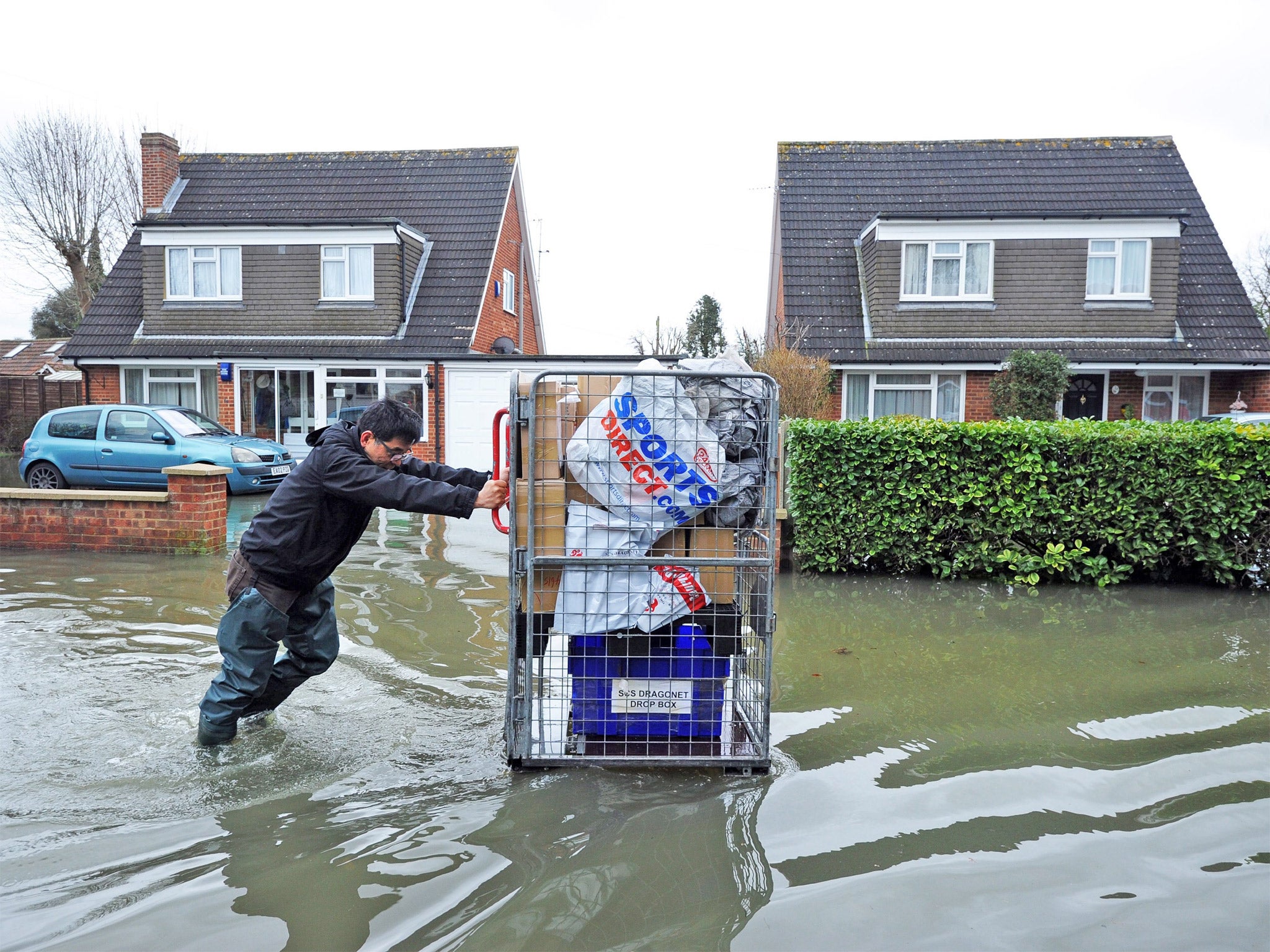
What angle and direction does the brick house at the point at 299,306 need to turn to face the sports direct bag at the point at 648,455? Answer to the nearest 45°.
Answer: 0° — it already faces it

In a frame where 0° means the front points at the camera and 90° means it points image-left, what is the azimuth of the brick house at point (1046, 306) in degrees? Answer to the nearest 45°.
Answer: approximately 0°

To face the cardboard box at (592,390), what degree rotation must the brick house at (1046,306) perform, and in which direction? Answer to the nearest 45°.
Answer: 0° — it already faces it

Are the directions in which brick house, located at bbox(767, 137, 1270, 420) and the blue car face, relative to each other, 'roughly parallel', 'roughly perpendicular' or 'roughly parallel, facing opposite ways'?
roughly perpendicular

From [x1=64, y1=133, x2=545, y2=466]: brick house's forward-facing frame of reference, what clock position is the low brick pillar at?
The low brick pillar is roughly at 12 o'clock from the brick house.

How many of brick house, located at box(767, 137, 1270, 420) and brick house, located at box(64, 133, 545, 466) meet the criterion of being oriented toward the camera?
2

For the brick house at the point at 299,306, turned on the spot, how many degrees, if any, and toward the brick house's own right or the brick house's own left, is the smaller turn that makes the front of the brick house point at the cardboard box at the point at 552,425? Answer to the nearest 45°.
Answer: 0° — it already faces it

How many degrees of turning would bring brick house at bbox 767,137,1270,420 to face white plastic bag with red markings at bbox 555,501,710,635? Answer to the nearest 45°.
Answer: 0° — it already faces it

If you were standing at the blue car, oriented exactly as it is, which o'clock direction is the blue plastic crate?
The blue plastic crate is roughly at 1 o'clock from the blue car.

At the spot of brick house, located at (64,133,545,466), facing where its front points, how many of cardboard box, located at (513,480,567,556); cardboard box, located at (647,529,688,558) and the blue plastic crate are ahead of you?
3

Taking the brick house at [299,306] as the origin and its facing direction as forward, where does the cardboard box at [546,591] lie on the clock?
The cardboard box is roughly at 12 o'clock from the brick house.
